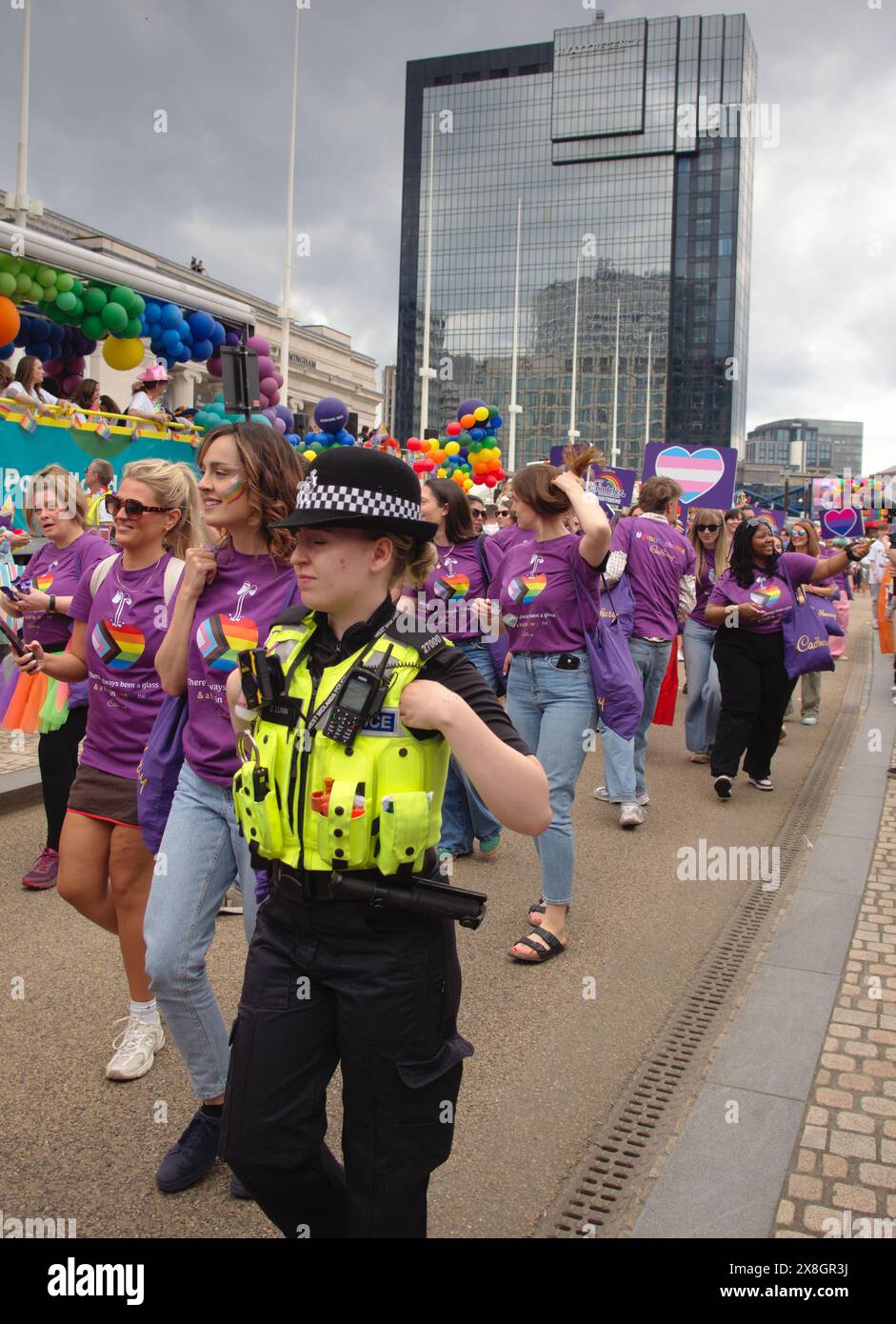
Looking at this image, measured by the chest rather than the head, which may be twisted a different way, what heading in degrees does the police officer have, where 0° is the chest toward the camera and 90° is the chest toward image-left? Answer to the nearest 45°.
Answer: approximately 45°

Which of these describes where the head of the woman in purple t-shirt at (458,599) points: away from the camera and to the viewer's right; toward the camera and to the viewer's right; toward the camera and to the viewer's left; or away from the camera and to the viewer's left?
toward the camera and to the viewer's left

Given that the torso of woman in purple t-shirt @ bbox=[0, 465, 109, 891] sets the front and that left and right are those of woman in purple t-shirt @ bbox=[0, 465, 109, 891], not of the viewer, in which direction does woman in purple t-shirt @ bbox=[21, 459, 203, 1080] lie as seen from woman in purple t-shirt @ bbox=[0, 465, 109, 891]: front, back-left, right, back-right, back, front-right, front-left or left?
front-left

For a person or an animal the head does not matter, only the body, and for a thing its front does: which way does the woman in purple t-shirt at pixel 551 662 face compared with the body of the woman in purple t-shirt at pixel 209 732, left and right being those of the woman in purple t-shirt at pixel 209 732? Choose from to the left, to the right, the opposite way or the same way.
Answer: the same way

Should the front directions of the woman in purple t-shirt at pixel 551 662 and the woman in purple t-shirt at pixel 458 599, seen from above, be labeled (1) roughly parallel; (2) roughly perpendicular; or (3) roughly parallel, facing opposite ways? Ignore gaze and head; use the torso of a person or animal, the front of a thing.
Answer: roughly parallel

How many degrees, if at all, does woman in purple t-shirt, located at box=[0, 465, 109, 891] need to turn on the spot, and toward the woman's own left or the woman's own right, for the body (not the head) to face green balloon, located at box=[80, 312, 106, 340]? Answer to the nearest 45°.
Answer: approximately 135° to the woman's own right

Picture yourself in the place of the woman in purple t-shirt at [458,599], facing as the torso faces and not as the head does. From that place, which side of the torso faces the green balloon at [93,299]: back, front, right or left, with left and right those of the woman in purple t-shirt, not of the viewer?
right

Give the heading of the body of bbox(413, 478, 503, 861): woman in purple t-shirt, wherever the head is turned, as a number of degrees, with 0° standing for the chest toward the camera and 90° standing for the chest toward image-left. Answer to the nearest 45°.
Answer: approximately 45°

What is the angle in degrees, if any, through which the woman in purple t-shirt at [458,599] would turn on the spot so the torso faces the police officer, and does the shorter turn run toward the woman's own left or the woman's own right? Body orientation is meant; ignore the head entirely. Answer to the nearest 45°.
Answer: approximately 45° to the woman's own left

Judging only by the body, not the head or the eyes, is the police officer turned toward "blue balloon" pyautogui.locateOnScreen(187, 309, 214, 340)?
no

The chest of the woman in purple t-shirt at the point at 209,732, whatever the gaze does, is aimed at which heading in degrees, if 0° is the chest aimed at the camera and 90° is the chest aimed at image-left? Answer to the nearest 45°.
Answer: approximately 45°

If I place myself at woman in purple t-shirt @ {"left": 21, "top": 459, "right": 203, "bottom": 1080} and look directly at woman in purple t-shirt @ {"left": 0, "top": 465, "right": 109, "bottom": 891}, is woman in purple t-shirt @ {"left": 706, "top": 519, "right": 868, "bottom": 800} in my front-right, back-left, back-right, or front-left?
front-right

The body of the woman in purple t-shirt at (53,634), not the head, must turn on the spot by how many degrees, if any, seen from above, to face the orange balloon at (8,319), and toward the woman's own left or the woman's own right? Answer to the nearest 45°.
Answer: approximately 135° to the woman's own right

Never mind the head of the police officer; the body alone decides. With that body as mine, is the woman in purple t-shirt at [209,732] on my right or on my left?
on my right

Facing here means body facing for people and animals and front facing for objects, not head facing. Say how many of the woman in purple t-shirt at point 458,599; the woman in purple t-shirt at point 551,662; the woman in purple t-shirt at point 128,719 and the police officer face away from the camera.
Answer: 0

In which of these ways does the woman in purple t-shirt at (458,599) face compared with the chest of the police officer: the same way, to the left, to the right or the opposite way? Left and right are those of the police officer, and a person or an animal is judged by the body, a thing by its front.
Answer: the same way

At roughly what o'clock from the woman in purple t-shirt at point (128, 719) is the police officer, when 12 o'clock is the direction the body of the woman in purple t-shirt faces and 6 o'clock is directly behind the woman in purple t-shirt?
The police officer is roughly at 10 o'clock from the woman in purple t-shirt.

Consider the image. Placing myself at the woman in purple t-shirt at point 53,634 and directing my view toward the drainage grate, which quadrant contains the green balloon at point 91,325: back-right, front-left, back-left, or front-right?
back-left
